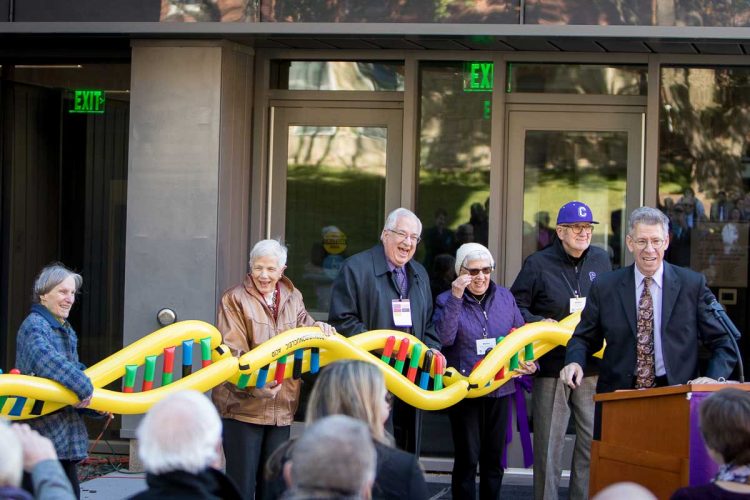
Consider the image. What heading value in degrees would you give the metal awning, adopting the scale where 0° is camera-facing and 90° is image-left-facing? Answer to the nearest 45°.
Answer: approximately 0°

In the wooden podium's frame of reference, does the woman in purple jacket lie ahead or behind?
behind

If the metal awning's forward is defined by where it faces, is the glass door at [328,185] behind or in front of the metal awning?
behind

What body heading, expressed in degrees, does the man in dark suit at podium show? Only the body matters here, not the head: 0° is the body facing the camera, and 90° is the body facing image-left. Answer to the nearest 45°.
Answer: approximately 0°

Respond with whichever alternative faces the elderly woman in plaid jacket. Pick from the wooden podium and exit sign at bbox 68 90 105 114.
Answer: the exit sign

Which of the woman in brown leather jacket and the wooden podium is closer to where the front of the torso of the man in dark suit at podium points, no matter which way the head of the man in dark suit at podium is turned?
the wooden podium
